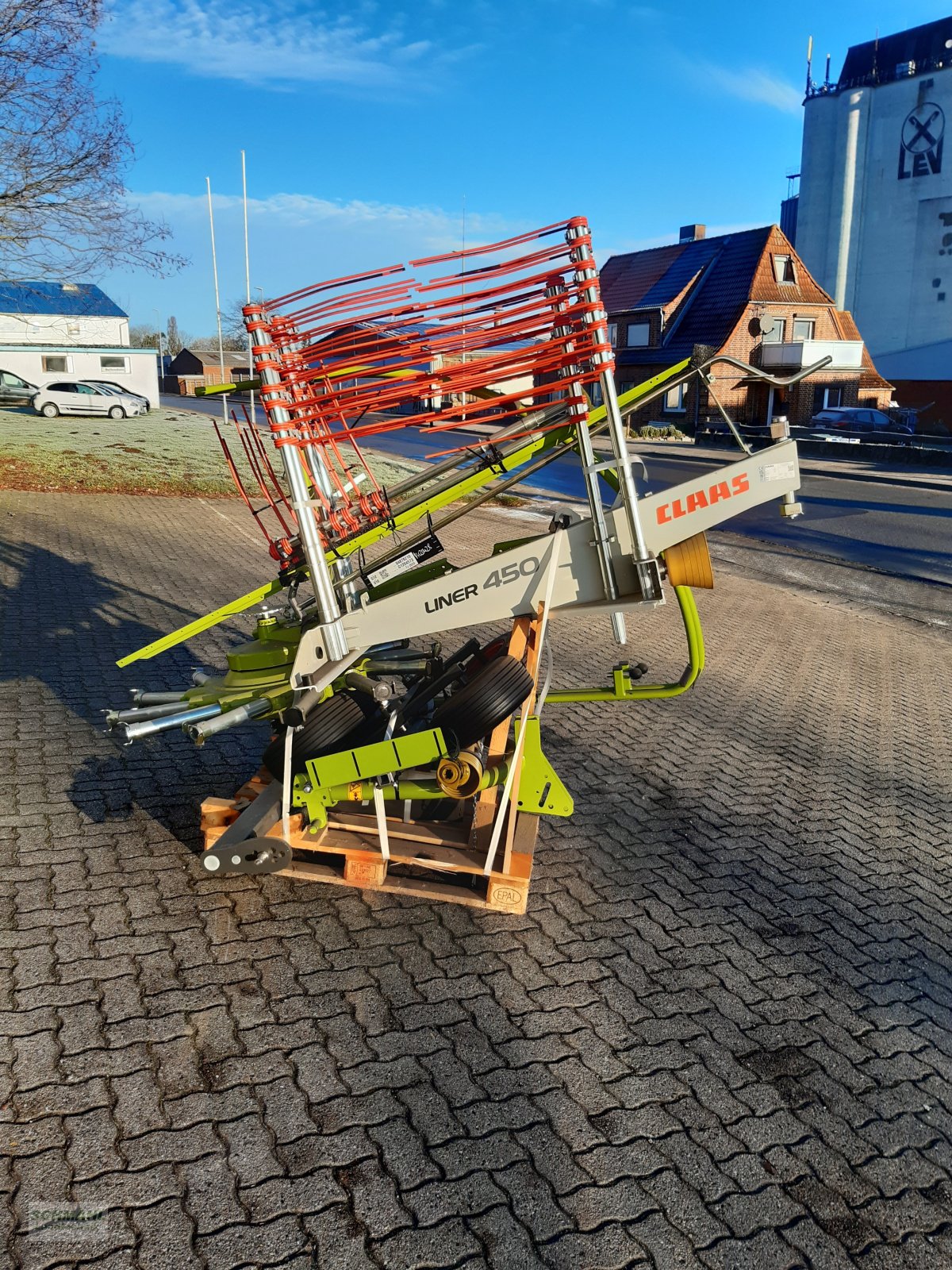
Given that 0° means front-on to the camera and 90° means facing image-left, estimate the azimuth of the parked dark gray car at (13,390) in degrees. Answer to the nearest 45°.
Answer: approximately 270°

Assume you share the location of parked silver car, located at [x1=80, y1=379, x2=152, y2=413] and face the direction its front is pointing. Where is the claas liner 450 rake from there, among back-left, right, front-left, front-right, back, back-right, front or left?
right

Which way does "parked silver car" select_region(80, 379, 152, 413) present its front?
to the viewer's right

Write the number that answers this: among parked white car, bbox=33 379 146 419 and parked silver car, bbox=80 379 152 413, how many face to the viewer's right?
2

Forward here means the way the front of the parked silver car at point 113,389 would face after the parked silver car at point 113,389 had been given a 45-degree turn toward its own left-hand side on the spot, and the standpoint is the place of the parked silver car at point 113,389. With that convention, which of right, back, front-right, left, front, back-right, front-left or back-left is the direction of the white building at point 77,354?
front-left

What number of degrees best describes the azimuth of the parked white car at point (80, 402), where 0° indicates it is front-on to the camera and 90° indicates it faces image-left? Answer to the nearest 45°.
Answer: approximately 270°

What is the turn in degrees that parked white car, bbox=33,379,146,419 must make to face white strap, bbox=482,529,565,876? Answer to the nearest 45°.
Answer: approximately 90° to its right

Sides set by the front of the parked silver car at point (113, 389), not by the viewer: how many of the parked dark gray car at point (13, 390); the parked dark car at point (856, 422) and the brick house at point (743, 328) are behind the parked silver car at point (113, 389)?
1

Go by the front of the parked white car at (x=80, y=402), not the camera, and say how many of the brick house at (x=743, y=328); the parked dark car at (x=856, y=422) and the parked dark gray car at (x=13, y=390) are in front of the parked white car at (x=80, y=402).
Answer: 2

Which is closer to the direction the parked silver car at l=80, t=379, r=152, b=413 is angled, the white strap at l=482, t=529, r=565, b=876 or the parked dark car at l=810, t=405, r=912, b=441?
the parked dark car

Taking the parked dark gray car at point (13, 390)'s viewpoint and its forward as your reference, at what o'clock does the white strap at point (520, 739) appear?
The white strap is roughly at 3 o'clock from the parked dark gray car.

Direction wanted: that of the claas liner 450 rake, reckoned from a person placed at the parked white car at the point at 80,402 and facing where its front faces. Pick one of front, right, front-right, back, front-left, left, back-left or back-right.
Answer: right
